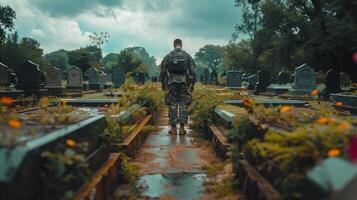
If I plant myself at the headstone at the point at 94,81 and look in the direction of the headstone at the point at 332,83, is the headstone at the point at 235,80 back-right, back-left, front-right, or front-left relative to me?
front-left

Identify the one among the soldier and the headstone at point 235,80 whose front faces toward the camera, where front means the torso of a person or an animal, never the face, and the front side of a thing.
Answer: the headstone

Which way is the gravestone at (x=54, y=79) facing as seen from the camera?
toward the camera

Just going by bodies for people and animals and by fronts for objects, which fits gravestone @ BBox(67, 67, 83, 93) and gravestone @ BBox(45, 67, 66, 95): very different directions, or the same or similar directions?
same or similar directions

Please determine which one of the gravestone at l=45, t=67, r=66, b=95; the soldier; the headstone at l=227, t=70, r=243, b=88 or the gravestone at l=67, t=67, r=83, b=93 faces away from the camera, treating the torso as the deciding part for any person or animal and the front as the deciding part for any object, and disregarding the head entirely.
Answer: the soldier

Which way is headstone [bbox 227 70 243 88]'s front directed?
toward the camera

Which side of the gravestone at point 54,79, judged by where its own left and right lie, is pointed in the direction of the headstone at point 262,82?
left

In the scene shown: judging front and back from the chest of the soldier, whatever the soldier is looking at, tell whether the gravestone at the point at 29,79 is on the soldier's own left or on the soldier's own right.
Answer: on the soldier's own left

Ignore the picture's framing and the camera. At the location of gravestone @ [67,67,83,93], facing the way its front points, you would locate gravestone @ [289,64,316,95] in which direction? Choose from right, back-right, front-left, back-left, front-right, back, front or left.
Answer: front-left

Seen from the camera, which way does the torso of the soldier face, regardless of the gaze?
away from the camera

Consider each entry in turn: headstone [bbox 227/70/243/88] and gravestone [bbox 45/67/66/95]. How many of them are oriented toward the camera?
2

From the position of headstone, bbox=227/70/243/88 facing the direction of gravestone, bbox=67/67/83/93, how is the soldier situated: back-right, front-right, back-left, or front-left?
front-left

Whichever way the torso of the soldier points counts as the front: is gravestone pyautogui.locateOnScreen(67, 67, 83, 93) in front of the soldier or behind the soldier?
in front

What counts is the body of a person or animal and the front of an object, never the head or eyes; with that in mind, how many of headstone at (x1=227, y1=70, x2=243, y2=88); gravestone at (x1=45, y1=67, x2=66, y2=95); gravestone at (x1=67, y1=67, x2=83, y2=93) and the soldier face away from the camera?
1

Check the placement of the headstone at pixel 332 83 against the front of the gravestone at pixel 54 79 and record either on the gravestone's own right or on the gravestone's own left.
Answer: on the gravestone's own left
